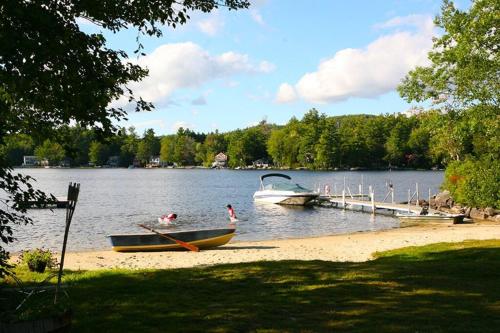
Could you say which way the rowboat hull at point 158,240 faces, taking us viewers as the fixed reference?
facing to the right of the viewer

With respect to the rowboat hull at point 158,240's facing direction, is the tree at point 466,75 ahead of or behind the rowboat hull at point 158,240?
ahead

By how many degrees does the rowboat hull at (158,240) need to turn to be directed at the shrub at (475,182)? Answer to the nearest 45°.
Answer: approximately 45° to its left

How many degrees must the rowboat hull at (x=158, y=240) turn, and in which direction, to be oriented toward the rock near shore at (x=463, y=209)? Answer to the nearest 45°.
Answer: approximately 45° to its left
